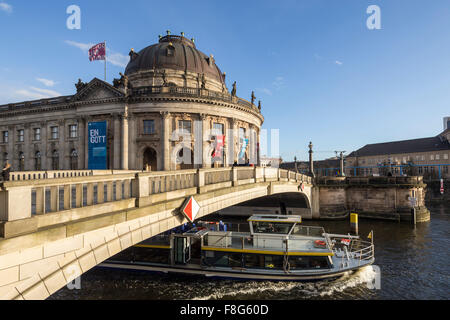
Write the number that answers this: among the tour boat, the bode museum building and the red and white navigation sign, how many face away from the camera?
0

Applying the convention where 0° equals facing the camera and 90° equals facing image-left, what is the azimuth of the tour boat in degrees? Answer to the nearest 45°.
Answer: approximately 270°

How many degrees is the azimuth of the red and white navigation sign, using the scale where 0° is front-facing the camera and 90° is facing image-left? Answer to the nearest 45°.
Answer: approximately 315°

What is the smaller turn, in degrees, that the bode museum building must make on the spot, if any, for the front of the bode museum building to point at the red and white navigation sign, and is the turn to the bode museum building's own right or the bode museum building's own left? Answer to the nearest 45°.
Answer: approximately 45° to the bode museum building's own right

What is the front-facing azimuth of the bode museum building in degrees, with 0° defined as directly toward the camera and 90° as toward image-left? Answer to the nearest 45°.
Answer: approximately 315°

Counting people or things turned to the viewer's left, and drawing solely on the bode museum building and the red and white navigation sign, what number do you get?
0
